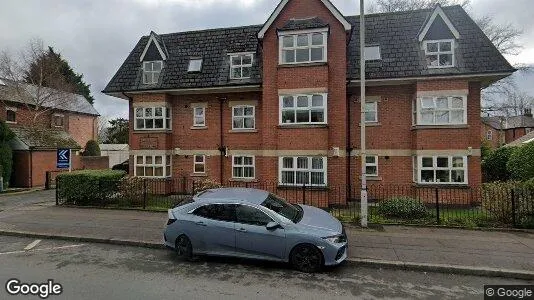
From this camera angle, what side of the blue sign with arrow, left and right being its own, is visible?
front

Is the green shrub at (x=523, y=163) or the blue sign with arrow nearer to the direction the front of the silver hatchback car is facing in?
the green shrub

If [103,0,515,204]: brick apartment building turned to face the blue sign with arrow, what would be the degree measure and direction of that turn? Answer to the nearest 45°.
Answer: approximately 90° to its right

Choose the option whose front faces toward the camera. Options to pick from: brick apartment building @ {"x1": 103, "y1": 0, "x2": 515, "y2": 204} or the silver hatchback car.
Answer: the brick apartment building

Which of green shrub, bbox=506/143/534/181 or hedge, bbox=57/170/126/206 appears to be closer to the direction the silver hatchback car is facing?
the green shrub

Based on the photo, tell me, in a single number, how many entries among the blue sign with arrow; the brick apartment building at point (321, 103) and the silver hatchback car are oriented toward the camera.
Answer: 2

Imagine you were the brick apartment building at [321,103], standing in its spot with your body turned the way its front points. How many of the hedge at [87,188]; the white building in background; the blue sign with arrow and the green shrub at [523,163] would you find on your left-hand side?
1

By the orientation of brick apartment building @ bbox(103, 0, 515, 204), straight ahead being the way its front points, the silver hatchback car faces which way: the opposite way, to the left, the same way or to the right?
to the left

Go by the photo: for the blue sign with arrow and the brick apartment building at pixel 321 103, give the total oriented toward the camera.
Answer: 2

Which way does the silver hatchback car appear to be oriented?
to the viewer's right

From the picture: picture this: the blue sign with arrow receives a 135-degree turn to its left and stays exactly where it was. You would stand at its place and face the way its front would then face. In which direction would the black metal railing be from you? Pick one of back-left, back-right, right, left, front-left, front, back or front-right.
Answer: right
